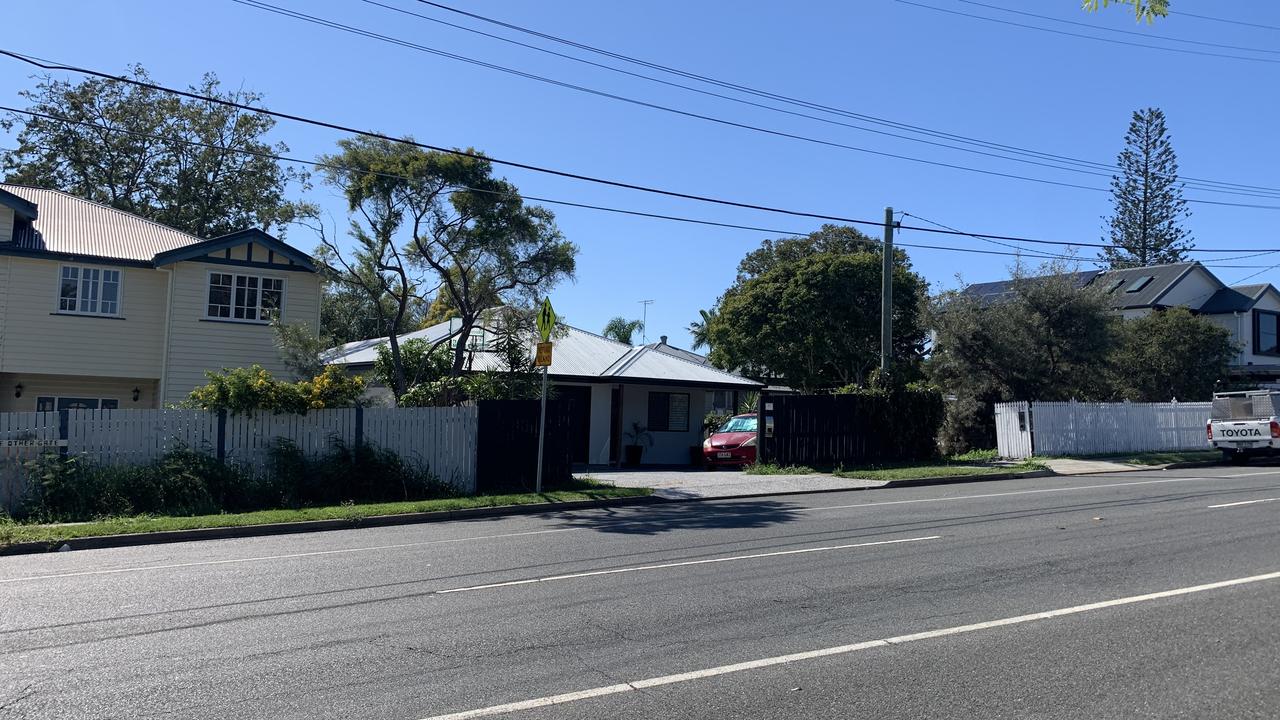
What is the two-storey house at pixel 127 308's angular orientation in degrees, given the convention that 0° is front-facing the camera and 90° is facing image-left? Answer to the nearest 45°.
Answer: approximately 0°

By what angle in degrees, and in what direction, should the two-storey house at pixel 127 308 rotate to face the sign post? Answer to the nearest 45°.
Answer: approximately 45° to its left

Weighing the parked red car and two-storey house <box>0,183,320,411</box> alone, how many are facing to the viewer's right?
0

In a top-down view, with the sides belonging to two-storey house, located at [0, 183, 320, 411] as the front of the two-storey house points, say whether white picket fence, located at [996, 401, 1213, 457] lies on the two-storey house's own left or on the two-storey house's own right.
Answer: on the two-storey house's own left

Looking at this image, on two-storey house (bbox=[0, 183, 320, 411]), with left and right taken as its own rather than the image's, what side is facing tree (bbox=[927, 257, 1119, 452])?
left

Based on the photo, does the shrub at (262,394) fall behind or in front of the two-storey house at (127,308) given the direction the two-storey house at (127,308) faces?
in front

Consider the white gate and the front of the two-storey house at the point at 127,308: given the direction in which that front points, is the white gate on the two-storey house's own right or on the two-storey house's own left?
on the two-storey house's own left

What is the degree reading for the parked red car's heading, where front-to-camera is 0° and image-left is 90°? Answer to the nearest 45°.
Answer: approximately 45°

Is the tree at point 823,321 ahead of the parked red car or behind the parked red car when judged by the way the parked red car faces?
behind

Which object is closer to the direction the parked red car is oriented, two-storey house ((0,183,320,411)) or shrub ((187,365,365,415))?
the shrub

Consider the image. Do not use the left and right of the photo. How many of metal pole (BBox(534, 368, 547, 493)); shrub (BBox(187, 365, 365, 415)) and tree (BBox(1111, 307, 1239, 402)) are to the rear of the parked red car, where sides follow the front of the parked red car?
1

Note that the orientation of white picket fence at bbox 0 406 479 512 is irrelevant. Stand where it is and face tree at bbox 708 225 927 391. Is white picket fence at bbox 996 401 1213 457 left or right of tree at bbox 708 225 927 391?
right

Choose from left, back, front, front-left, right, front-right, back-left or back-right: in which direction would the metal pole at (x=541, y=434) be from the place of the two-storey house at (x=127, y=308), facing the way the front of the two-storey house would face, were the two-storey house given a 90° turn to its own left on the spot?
front-right
